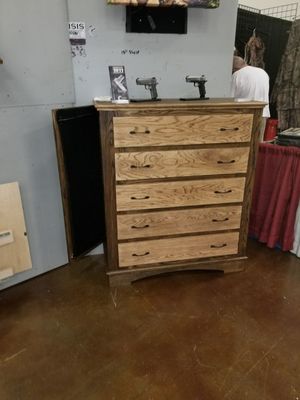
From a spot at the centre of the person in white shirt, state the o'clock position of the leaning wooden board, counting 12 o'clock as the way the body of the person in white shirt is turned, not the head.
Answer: The leaning wooden board is roughly at 7 o'clock from the person in white shirt.

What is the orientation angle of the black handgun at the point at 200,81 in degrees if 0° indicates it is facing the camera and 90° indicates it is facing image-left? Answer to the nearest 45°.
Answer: approximately 90°

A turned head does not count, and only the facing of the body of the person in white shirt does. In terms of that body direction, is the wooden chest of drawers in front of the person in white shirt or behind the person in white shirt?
behind

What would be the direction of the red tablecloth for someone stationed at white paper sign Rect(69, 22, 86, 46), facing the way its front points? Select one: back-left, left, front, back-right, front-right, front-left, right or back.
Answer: left

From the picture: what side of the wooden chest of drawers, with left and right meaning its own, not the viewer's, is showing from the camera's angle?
front

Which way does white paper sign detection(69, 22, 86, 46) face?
toward the camera

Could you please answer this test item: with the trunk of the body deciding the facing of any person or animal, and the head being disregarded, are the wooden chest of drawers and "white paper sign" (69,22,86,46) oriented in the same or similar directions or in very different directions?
same or similar directions

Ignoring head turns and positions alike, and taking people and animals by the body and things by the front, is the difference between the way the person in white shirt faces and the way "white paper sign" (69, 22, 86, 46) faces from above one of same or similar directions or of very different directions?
very different directions

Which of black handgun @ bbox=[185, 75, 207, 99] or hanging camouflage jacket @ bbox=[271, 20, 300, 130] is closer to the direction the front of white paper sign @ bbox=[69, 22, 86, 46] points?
the black handgun

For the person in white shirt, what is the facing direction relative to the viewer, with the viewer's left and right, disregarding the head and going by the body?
facing away from the viewer
